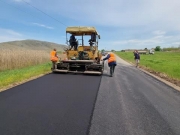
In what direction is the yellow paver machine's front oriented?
away from the camera
